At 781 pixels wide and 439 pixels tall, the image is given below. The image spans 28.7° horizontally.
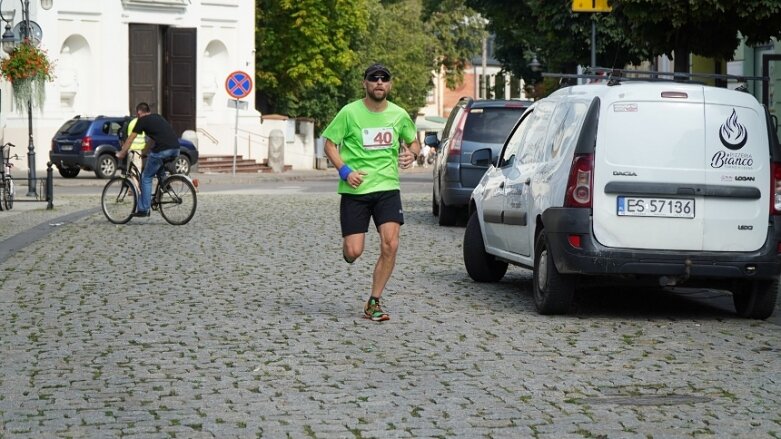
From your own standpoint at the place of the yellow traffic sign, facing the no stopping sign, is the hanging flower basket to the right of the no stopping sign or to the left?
left

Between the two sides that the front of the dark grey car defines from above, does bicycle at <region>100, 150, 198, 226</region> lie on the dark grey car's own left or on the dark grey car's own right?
on the dark grey car's own left

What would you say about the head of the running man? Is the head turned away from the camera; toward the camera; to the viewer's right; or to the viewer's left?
toward the camera

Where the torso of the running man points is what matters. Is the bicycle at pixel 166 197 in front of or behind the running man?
behind

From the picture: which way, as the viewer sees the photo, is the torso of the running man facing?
toward the camera

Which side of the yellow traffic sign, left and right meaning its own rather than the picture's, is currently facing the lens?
front

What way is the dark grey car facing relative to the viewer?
away from the camera

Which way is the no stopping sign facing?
toward the camera

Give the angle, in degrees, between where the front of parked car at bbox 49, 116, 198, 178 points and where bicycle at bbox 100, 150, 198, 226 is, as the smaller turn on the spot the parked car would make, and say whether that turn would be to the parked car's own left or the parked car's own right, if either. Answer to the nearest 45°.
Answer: approximately 135° to the parked car's own right

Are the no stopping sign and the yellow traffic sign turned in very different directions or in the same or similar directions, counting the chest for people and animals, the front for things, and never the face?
same or similar directions
